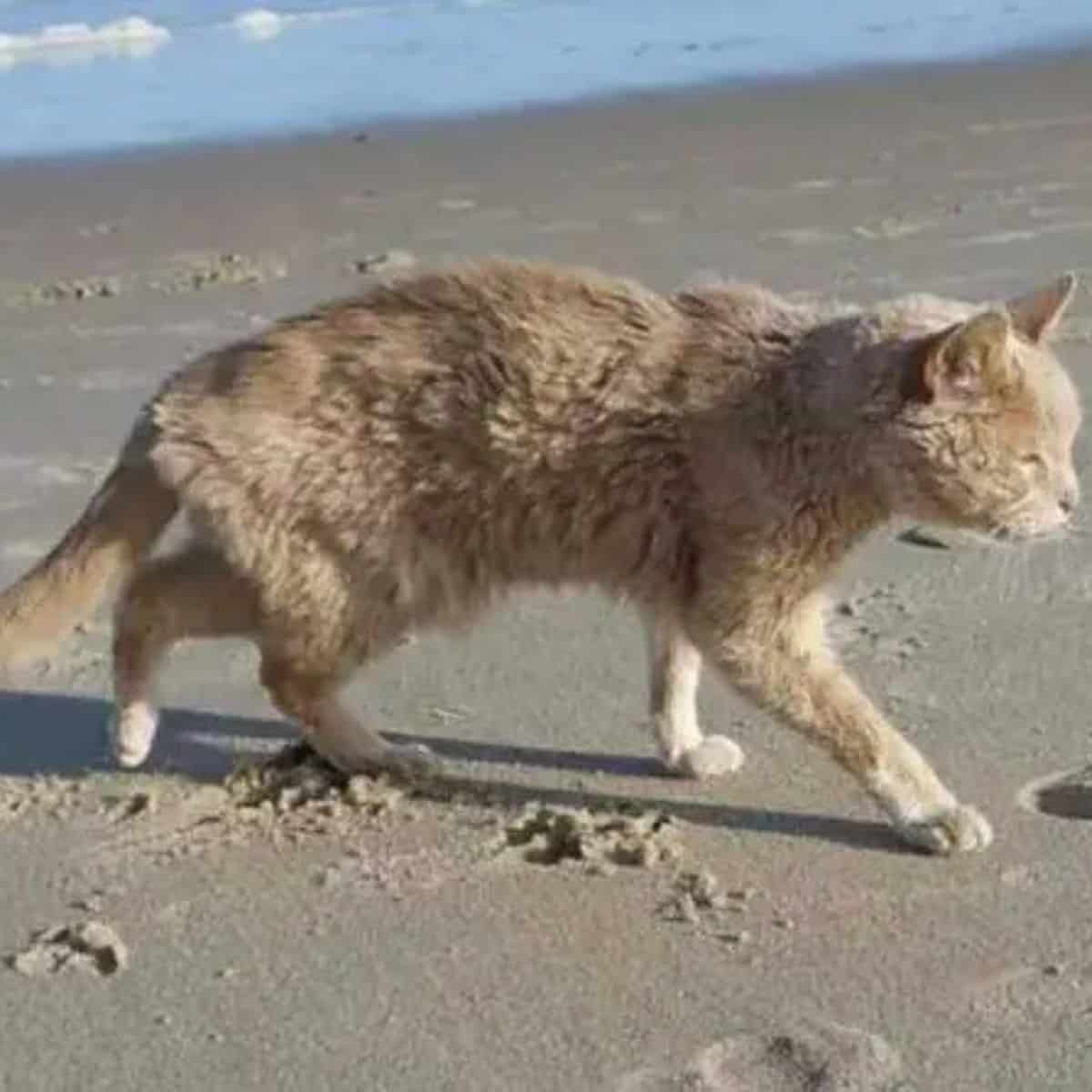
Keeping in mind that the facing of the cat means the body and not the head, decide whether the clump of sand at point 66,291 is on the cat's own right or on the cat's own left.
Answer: on the cat's own left

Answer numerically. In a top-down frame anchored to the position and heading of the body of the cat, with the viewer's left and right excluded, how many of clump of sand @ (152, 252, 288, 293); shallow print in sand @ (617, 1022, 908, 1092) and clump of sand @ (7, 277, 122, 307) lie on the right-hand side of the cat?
1

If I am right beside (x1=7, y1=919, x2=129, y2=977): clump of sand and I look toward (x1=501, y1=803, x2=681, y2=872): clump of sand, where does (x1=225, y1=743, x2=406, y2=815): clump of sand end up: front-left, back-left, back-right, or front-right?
front-left

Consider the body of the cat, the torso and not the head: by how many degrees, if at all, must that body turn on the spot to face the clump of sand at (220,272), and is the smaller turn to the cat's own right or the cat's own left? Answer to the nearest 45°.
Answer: approximately 90° to the cat's own left

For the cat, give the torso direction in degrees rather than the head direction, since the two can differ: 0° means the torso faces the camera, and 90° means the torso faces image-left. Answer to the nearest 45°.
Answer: approximately 270°

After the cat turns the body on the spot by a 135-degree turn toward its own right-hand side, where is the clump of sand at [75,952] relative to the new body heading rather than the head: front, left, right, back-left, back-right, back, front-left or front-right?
front

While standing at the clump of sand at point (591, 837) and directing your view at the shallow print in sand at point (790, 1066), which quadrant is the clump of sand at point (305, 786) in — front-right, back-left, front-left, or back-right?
back-right

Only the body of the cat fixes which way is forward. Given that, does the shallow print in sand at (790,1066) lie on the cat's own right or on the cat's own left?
on the cat's own right

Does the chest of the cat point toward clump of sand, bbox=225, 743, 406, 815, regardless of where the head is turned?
no
